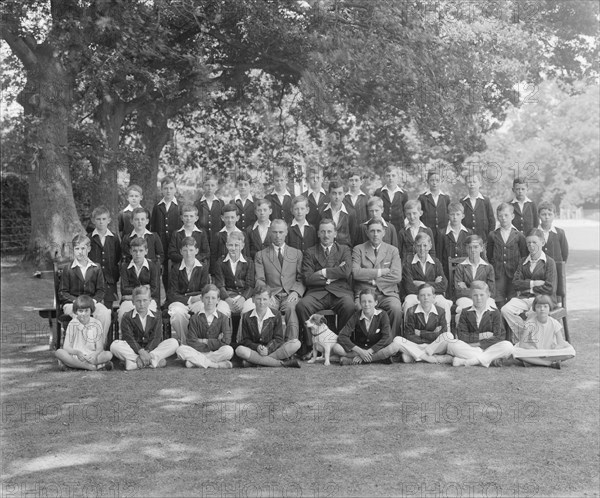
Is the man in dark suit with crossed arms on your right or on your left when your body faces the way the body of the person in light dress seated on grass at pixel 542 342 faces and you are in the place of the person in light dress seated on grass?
on your right

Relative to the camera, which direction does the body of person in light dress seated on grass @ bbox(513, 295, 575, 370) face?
toward the camera

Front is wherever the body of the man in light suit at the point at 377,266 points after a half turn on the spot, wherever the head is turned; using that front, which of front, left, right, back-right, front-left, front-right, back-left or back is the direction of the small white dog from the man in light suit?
back-left

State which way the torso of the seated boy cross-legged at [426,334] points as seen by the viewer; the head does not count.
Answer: toward the camera

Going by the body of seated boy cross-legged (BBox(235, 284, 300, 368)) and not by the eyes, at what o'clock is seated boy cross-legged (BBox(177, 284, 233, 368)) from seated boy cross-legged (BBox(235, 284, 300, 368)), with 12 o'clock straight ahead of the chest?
seated boy cross-legged (BBox(177, 284, 233, 368)) is roughly at 3 o'clock from seated boy cross-legged (BBox(235, 284, 300, 368)).

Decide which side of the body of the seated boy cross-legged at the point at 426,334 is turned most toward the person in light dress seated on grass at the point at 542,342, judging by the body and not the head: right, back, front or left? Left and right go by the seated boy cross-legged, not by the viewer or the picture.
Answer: left

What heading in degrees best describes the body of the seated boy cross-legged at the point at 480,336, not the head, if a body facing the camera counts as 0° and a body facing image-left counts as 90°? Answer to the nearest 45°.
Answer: approximately 0°
